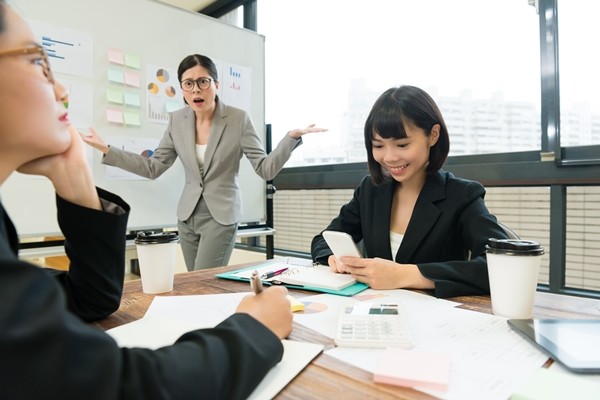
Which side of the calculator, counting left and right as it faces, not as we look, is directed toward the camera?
front

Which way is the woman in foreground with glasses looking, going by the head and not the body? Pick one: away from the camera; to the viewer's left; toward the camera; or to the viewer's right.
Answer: to the viewer's right

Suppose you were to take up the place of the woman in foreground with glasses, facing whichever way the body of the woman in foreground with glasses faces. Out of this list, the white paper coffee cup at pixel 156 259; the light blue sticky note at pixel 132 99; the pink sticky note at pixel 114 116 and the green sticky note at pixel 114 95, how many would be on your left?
4

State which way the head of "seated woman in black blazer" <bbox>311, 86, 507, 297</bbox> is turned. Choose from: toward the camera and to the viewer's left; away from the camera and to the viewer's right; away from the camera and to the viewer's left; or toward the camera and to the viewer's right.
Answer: toward the camera and to the viewer's left

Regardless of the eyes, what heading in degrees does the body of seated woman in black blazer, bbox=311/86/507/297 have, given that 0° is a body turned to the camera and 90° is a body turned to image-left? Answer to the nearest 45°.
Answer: approximately 45°

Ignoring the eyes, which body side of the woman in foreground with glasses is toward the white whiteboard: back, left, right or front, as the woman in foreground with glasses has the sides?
left

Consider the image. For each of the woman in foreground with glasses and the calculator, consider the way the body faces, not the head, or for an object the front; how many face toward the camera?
1

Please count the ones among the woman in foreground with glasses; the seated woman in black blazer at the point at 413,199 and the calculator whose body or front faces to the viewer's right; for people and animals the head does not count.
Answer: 1

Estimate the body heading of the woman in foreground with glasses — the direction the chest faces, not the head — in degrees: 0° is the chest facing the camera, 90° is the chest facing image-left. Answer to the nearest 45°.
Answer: approximately 270°

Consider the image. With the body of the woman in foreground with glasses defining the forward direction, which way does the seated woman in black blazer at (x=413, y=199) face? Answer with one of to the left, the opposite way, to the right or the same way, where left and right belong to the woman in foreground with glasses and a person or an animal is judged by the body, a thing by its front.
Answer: the opposite way
